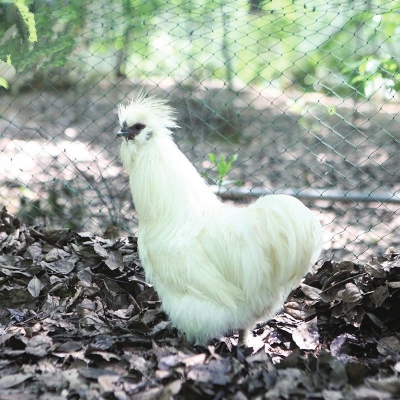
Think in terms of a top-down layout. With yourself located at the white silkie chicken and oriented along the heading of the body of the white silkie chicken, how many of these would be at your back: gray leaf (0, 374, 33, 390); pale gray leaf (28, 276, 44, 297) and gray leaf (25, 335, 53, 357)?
0

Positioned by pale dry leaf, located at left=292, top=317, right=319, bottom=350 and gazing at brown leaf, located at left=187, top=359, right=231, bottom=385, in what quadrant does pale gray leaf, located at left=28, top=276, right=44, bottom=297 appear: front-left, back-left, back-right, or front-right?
front-right

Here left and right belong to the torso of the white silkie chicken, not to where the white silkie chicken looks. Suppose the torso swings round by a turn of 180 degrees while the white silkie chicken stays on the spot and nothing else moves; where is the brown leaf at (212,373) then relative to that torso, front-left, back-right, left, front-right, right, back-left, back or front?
right

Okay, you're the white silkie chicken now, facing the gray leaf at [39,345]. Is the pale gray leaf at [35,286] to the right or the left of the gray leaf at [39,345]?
right

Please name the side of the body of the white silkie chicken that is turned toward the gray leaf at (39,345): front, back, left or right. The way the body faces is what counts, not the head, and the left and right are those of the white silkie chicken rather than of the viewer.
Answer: front

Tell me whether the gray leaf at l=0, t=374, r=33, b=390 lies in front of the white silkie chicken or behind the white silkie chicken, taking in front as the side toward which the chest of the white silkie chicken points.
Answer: in front

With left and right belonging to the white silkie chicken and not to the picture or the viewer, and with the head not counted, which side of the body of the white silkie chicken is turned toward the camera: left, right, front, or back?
left

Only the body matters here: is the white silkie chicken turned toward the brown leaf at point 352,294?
no
